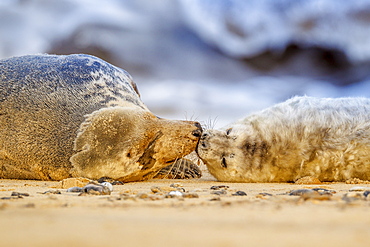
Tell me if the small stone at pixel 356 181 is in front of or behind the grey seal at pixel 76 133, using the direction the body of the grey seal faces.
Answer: in front

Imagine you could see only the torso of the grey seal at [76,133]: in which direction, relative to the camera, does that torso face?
to the viewer's right

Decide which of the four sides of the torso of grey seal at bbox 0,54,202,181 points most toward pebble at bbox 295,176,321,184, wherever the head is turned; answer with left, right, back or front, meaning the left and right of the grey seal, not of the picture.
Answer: front

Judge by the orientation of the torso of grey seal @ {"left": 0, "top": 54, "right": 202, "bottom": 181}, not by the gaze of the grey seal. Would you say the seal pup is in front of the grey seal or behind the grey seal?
in front

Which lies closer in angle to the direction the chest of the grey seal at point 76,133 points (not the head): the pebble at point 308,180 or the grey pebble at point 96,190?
the pebble

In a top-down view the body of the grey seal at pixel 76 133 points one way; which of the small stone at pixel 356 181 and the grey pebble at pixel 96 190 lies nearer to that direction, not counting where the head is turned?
the small stone

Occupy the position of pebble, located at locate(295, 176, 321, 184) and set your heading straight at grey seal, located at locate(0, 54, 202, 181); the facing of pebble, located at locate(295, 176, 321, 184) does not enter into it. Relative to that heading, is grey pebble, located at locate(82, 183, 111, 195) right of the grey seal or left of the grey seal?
left

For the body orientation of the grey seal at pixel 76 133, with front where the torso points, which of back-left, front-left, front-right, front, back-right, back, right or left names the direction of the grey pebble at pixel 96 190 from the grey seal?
right
